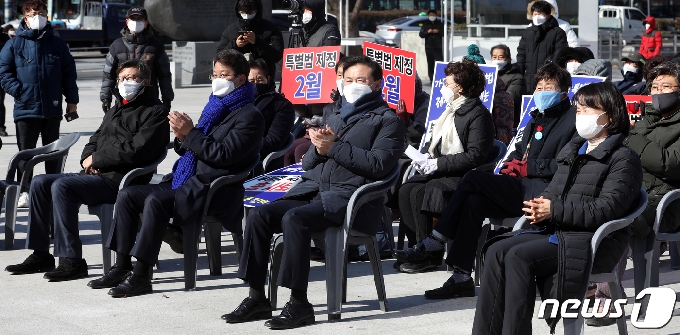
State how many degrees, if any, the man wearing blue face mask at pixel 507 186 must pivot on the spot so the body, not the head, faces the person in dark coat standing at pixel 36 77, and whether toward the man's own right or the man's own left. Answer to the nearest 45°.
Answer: approximately 90° to the man's own right

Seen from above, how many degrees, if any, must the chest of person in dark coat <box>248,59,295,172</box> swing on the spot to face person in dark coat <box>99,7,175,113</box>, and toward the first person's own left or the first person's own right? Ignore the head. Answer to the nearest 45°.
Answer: approximately 90° to the first person's own right

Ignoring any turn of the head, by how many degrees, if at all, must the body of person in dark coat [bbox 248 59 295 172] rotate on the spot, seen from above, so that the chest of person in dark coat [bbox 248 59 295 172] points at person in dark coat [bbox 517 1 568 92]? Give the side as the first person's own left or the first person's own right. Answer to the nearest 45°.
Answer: approximately 180°

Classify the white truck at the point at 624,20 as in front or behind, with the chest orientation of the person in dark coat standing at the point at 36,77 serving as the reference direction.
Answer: behind
